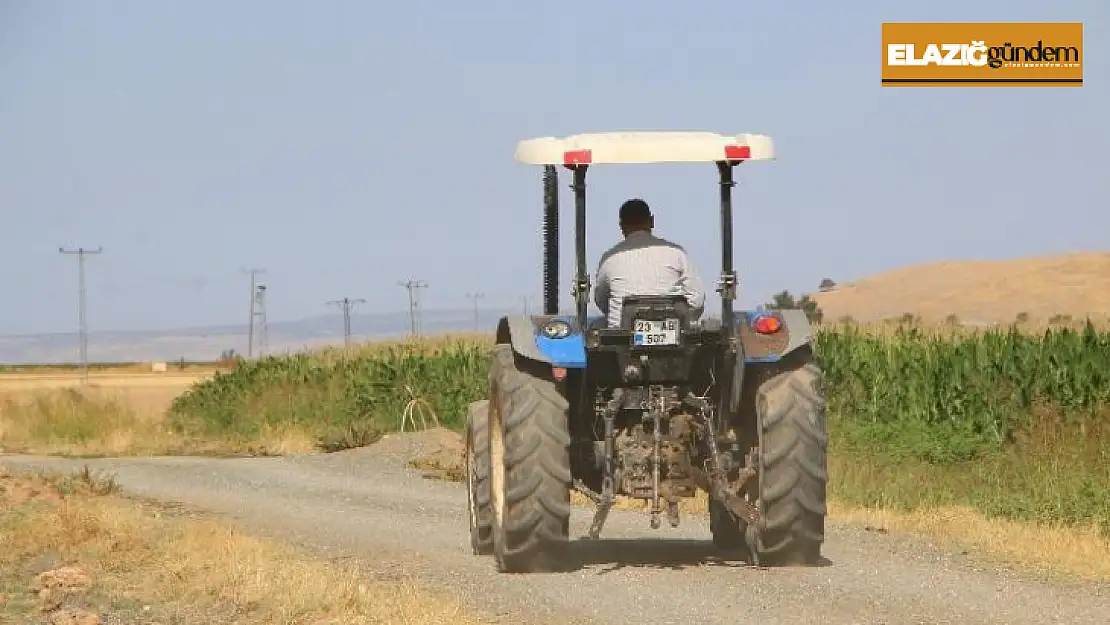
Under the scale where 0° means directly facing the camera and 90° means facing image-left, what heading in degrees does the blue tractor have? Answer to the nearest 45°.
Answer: approximately 180°

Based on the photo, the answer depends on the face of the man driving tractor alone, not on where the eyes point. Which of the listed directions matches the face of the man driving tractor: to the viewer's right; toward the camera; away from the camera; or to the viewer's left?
away from the camera

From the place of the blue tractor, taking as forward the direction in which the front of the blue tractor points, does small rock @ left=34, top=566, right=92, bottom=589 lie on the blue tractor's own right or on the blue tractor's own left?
on the blue tractor's own left

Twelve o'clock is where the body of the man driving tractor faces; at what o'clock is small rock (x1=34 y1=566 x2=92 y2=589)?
The small rock is roughly at 9 o'clock from the man driving tractor.

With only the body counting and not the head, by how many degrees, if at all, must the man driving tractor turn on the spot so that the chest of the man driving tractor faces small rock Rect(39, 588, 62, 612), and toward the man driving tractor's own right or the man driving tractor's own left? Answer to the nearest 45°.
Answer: approximately 90° to the man driving tractor's own left

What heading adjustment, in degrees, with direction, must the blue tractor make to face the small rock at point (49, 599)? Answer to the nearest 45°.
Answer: approximately 90° to its left

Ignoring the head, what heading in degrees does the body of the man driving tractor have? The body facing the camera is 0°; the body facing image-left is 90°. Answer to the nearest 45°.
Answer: approximately 180°
